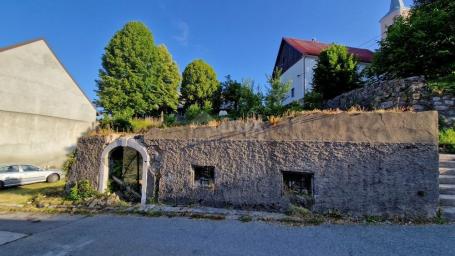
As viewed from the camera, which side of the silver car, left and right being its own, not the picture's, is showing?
right

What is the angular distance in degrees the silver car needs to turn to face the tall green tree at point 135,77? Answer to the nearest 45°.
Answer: approximately 45° to its left

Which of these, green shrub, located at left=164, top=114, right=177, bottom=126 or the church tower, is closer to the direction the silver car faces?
the church tower

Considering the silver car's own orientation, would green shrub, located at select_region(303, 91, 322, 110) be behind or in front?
in front

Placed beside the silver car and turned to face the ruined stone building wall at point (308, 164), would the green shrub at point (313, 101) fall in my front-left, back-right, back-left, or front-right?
front-left

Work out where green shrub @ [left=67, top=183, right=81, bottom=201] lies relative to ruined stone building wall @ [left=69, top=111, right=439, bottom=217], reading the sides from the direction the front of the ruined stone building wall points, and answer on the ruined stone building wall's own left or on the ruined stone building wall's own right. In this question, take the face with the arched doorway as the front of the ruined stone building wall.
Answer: on the ruined stone building wall's own right

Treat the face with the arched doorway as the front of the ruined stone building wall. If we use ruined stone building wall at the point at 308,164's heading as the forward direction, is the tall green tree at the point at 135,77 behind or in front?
behind

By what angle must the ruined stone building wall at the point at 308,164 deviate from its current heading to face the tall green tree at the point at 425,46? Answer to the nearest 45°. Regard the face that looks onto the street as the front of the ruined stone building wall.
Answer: approximately 135° to its left

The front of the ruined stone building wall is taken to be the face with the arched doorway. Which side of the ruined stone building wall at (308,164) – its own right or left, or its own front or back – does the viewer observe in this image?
front

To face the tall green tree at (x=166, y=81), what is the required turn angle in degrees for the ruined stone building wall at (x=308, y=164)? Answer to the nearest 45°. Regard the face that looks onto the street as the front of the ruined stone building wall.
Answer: approximately 135° to its right

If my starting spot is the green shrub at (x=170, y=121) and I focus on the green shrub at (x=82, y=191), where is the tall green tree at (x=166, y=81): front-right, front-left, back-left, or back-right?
back-right

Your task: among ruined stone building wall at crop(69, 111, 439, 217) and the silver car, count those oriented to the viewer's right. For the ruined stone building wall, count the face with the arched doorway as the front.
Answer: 1
